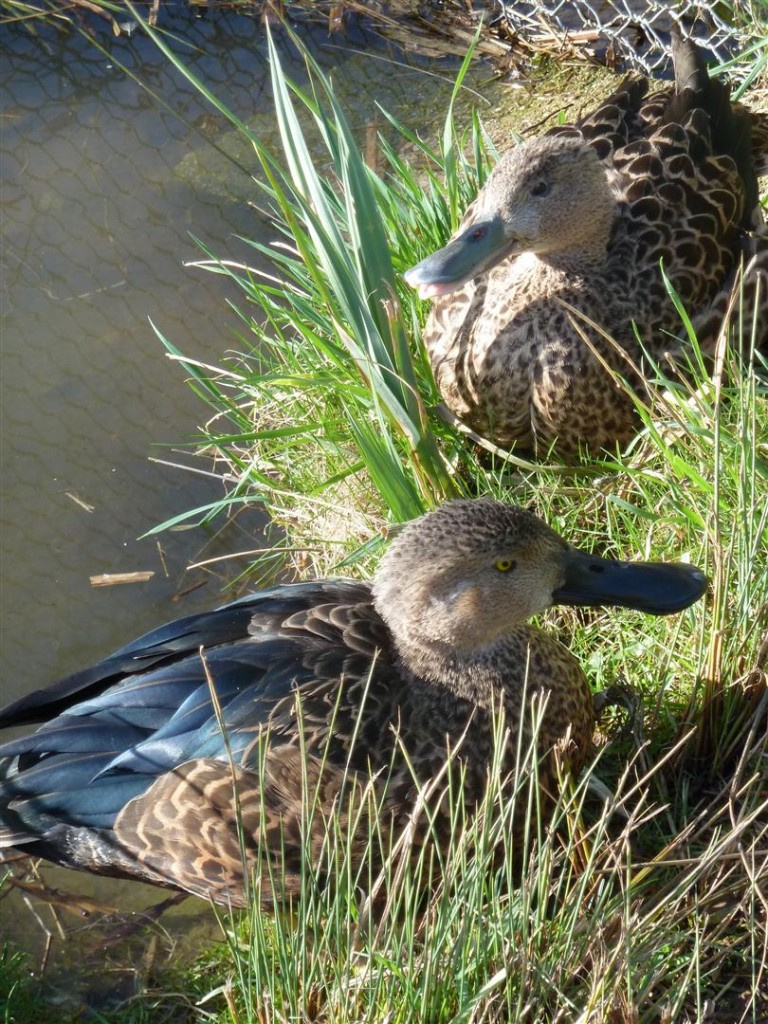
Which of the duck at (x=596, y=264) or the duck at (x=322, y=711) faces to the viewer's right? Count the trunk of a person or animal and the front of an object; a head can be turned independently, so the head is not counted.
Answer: the duck at (x=322, y=711)

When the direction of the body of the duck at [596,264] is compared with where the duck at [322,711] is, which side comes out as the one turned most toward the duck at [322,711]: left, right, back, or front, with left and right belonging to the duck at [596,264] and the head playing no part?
front

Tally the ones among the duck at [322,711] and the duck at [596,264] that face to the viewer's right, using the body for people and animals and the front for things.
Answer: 1

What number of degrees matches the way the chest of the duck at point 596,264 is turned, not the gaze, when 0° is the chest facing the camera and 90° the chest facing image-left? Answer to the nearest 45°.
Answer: approximately 45°

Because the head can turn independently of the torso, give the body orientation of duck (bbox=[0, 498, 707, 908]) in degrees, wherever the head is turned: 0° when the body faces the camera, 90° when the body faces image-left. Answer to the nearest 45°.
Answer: approximately 270°

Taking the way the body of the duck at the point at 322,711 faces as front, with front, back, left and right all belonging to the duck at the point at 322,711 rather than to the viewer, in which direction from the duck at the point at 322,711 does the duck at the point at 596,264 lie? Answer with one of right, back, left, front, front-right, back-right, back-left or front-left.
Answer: front-left
